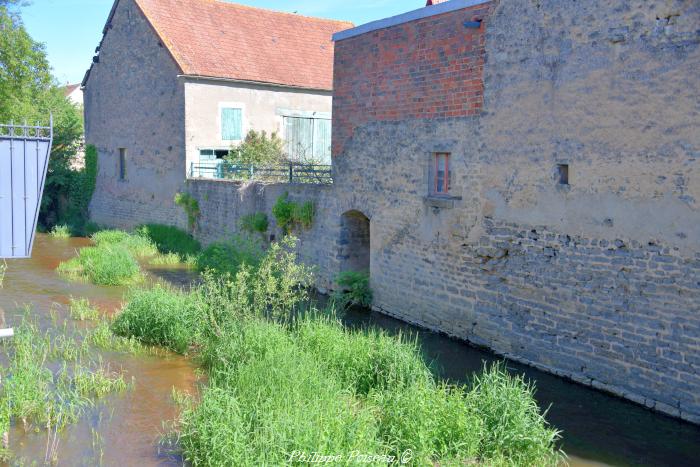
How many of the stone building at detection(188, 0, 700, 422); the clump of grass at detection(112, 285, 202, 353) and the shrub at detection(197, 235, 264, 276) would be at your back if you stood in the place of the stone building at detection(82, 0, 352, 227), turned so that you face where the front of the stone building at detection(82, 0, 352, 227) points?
0

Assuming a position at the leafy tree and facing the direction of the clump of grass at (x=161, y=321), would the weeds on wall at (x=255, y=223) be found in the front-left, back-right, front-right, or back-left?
front-left

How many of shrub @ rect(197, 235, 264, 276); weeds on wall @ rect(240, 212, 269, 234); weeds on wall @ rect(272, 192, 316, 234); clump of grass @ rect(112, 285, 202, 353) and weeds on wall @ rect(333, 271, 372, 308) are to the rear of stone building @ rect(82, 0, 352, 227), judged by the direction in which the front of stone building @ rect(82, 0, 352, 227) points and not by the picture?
0

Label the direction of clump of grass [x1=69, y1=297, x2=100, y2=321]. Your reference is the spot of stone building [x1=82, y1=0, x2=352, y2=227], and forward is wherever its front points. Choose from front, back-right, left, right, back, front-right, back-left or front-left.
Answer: front-right

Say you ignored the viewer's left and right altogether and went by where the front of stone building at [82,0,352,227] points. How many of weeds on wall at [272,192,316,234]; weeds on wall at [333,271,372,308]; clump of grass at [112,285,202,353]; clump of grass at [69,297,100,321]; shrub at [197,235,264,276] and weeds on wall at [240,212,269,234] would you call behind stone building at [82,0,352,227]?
0

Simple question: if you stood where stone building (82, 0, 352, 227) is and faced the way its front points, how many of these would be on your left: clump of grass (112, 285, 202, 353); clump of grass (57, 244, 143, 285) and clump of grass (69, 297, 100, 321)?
0

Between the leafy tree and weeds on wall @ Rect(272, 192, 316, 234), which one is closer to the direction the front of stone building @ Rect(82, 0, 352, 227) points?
the weeds on wall

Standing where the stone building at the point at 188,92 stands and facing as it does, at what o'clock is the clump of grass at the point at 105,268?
The clump of grass is roughly at 2 o'clock from the stone building.

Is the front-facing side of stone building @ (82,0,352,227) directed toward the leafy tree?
no

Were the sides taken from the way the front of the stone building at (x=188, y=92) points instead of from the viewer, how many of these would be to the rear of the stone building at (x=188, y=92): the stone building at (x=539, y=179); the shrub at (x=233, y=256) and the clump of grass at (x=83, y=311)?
0

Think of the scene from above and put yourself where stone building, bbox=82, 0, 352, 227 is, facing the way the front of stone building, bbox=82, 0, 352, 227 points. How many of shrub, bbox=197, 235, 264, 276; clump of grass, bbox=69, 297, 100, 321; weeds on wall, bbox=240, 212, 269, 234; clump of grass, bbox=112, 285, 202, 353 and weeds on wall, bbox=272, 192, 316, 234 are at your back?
0

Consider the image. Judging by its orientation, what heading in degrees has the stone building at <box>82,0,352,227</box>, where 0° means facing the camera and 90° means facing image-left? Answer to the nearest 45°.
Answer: approximately 315°

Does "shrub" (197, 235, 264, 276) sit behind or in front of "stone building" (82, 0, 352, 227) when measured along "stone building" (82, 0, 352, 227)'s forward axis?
in front

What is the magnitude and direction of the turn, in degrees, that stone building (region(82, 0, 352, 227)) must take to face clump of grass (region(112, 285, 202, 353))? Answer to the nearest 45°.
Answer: approximately 45° to its right

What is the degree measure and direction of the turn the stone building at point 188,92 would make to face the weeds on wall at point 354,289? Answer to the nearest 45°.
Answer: approximately 45° to its right
